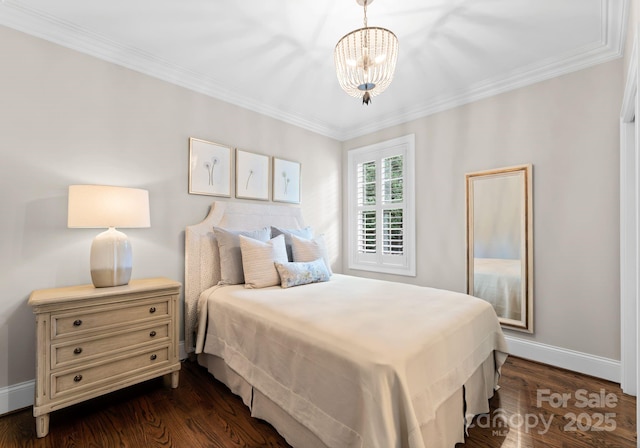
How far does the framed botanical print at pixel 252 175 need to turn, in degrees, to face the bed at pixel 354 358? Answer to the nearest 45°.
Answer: approximately 45° to its right

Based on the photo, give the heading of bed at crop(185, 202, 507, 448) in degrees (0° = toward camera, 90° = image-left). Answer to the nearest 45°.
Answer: approximately 315°

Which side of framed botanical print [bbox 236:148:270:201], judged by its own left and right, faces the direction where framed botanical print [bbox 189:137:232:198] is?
right

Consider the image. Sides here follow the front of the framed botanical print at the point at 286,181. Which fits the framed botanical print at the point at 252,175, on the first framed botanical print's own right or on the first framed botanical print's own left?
on the first framed botanical print's own right

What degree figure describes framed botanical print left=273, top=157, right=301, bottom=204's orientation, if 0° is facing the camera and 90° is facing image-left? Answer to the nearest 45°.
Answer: approximately 315°

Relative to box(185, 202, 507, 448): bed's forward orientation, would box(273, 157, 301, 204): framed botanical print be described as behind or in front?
behind

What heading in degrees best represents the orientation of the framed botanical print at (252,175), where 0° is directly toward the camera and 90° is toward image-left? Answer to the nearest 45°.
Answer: approximately 315°

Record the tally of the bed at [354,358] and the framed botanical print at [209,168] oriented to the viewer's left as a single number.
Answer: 0

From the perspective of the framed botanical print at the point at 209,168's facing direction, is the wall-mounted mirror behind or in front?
in front

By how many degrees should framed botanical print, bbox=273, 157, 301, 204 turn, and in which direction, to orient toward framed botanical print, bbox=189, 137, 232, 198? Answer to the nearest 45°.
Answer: approximately 90° to its right

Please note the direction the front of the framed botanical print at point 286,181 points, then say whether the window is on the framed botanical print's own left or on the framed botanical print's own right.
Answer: on the framed botanical print's own left

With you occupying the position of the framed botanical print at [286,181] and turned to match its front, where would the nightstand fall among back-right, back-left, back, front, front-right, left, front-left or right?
right
